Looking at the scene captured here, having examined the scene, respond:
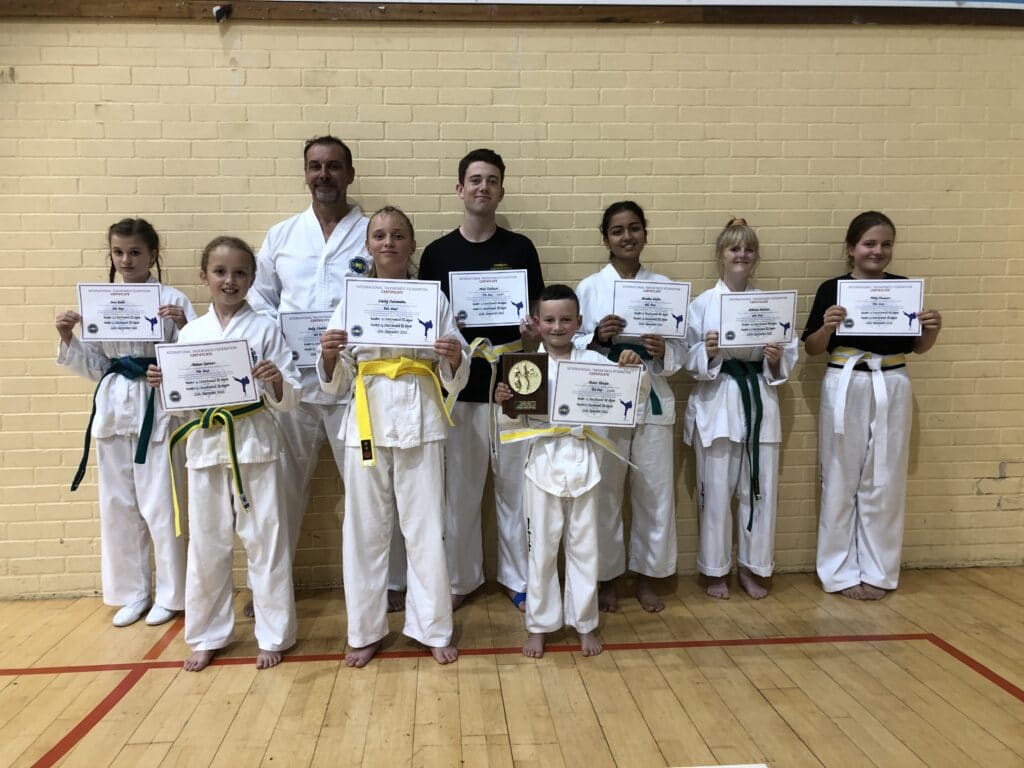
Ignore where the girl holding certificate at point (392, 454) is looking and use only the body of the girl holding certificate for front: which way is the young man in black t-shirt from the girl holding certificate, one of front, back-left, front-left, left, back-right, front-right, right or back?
back-left

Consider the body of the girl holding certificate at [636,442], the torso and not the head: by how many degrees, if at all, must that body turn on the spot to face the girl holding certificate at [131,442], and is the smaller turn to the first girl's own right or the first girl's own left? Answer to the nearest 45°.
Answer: approximately 90° to the first girl's own right

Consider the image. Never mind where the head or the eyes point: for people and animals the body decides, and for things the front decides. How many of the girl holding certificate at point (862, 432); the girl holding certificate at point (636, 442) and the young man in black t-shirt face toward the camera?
3

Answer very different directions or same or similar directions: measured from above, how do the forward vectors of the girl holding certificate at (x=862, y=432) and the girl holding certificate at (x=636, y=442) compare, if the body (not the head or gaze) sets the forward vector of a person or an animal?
same or similar directions

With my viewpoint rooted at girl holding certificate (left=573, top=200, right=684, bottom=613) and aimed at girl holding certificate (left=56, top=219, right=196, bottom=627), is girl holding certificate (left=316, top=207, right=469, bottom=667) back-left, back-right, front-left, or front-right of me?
front-left

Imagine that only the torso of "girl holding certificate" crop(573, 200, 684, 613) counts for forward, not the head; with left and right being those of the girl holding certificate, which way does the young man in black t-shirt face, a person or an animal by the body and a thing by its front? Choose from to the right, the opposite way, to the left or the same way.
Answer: the same way

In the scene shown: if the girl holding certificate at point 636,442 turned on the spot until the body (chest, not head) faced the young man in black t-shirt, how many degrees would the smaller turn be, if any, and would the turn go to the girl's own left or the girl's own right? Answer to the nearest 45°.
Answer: approximately 90° to the girl's own right

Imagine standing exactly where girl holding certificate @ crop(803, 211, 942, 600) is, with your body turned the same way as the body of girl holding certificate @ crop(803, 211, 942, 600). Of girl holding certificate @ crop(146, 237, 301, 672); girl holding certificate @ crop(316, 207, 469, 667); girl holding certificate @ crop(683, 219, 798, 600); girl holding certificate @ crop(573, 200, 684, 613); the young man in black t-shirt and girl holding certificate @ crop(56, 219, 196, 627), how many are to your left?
0

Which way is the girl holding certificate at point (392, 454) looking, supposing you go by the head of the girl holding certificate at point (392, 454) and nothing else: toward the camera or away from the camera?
toward the camera

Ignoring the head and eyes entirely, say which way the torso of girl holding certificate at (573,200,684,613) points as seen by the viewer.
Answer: toward the camera

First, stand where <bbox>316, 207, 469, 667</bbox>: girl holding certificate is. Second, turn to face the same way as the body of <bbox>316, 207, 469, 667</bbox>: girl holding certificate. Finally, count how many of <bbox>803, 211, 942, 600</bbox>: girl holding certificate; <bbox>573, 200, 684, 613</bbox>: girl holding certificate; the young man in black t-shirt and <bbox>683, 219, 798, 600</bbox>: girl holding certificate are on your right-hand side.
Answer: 0

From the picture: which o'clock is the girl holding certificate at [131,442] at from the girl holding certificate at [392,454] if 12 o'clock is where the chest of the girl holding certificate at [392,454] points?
the girl holding certificate at [131,442] is roughly at 4 o'clock from the girl holding certificate at [392,454].

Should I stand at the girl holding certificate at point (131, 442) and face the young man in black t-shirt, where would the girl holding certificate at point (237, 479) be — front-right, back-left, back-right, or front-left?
front-right

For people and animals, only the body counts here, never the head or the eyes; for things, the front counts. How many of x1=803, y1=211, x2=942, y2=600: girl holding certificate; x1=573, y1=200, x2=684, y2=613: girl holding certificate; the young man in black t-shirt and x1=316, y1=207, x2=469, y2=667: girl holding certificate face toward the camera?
4

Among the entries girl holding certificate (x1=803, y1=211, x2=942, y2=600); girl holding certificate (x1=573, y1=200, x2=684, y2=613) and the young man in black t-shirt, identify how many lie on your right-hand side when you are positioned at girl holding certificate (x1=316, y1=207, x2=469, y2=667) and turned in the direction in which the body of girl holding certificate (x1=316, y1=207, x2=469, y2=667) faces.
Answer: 0

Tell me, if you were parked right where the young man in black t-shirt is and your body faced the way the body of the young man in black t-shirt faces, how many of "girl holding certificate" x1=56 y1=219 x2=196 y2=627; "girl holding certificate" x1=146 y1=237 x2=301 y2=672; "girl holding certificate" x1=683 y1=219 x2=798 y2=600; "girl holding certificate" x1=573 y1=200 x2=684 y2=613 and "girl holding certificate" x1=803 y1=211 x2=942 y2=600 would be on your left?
3

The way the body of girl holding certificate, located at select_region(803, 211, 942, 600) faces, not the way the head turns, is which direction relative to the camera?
toward the camera

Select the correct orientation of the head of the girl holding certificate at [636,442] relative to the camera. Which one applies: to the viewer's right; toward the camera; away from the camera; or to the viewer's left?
toward the camera
